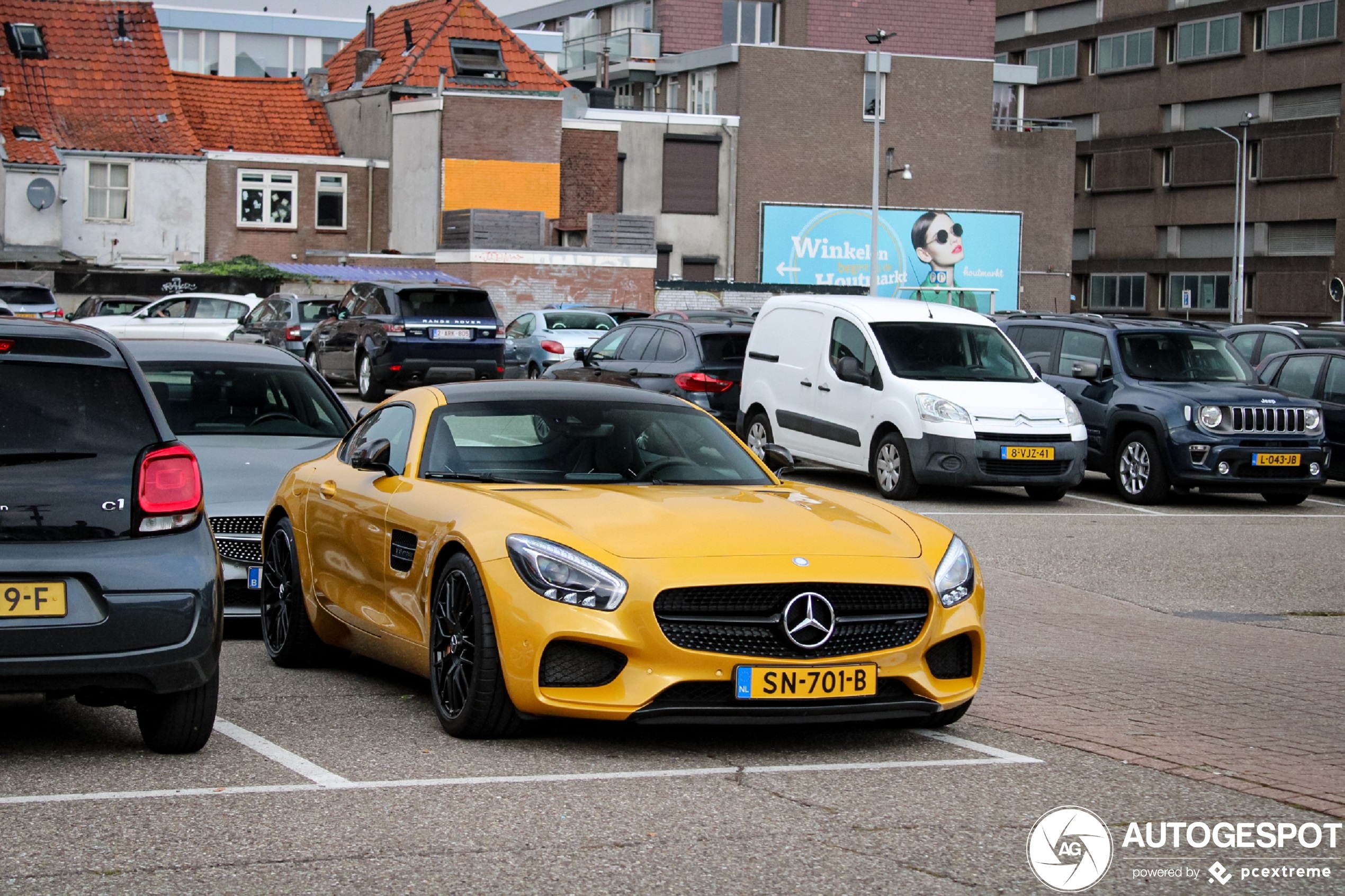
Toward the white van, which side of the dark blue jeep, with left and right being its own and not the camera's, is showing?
right

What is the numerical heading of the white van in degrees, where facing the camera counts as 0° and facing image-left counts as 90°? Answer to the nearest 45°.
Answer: approximately 315°

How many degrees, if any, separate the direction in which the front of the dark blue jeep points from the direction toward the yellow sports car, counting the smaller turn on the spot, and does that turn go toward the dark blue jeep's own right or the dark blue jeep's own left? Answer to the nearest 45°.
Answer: approximately 45° to the dark blue jeep's own right

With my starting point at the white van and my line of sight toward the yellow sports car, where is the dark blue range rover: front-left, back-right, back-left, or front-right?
back-right

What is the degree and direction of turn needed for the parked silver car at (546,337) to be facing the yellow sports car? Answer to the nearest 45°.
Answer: approximately 135° to its left

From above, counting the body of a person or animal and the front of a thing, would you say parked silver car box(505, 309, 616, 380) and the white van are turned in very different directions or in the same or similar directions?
very different directions

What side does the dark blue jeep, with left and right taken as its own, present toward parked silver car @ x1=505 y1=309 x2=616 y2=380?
back

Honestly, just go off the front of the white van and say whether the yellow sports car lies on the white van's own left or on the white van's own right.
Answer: on the white van's own right

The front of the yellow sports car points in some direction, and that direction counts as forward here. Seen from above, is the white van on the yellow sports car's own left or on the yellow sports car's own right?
on the yellow sports car's own left

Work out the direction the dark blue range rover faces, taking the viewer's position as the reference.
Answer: facing away from the viewer and to the left of the viewer
